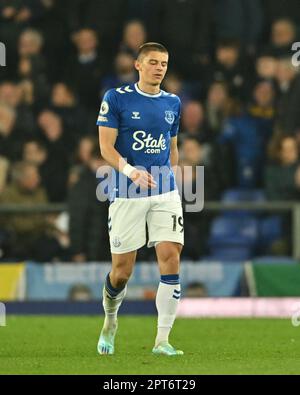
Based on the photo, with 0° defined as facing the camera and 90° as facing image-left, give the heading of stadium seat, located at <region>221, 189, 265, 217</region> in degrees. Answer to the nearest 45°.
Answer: approximately 0°

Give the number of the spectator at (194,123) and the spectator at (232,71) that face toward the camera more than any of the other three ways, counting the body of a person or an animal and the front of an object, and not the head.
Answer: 2

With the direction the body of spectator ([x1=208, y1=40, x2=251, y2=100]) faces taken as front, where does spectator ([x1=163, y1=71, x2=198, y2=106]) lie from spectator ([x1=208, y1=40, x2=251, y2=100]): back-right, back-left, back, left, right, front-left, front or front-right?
right
